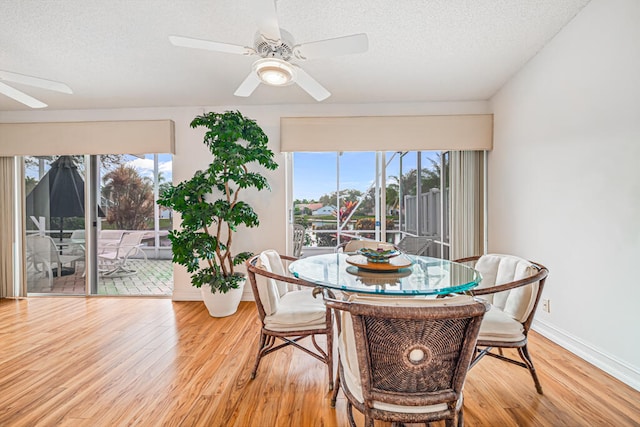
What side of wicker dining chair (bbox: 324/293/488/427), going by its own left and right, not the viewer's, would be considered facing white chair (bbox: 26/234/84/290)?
left

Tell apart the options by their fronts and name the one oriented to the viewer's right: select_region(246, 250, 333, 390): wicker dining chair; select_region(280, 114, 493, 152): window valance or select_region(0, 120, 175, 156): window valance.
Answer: the wicker dining chair

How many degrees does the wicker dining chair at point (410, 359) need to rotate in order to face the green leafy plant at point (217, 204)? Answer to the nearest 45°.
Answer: approximately 45° to its left

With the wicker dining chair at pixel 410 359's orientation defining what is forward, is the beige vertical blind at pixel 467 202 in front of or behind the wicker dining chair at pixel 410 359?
in front

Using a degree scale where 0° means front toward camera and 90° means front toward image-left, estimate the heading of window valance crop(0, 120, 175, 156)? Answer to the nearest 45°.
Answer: approximately 0°

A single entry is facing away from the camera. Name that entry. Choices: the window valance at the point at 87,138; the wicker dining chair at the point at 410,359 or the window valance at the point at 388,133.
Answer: the wicker dining chair

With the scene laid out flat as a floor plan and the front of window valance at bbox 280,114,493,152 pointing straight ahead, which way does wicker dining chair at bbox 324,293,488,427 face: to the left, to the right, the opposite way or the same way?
the opposite way

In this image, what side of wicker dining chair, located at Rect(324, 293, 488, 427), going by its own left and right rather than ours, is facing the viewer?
back

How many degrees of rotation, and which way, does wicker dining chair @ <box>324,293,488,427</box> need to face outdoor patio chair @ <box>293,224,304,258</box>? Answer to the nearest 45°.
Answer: approximately 45° to its left

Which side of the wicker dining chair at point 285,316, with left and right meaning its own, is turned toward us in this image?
right

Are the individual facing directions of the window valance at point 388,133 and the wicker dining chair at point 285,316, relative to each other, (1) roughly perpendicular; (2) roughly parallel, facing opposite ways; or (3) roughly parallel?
roughly perpendicular

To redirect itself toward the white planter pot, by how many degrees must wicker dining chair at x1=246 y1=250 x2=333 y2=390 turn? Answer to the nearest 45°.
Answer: approximately 135° to its left

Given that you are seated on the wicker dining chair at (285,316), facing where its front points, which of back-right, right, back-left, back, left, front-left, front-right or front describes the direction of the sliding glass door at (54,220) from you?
back-left

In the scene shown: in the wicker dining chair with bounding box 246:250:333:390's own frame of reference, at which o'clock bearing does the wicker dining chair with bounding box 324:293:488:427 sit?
the wicker dining chair with bounding box 324:293:488:427 is roughly at 2 o'clock from the wicker dining chair with bounding box 246:250:333:390.

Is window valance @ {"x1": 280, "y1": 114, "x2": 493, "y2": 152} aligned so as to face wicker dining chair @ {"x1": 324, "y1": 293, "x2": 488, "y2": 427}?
yes
